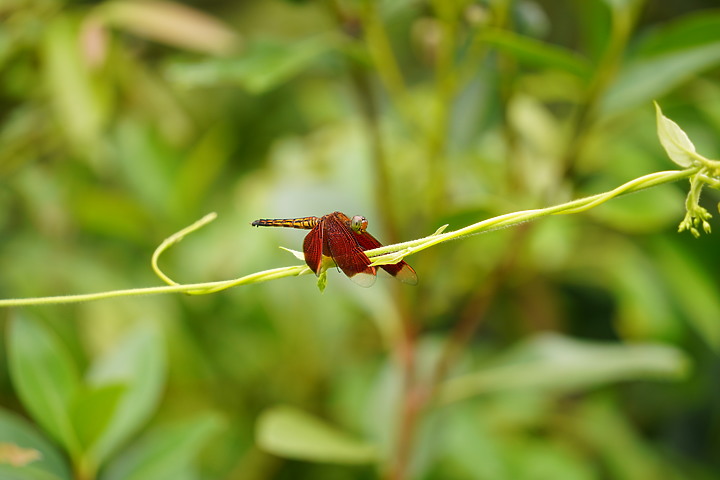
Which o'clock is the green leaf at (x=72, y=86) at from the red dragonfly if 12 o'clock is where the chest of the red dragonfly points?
The green leaf is roughly at 8 o'clock from the red dragonfly.

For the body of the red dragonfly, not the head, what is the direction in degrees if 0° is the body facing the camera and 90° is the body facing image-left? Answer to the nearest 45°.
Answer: approximately 270°
